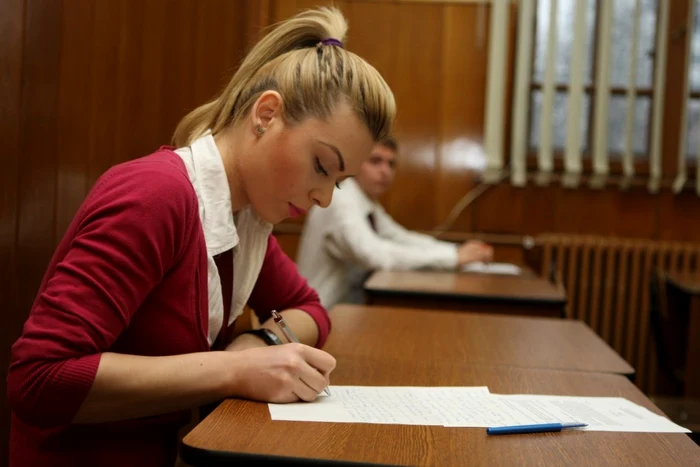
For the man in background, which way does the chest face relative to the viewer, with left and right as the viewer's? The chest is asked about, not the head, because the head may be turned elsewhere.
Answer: facing to the right of the viewer

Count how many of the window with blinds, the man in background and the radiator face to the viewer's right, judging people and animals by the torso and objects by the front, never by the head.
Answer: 1

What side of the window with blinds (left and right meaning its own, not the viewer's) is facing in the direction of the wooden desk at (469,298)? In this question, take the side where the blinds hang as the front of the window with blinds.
front

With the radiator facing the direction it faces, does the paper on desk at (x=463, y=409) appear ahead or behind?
ahead

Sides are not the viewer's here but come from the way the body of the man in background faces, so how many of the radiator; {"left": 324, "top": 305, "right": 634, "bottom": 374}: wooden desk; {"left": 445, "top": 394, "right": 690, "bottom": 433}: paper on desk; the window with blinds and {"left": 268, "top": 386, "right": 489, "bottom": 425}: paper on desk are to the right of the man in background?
3

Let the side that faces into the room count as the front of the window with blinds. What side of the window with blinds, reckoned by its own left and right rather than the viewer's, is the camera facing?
front

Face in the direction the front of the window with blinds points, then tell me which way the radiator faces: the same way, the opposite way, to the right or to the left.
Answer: the same way

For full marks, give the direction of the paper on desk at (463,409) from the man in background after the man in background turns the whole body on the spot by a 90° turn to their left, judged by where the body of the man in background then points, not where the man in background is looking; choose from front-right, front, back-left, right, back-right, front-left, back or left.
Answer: back

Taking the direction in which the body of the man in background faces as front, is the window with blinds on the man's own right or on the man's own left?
on the man's own left

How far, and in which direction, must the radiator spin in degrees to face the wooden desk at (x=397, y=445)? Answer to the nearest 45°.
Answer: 0° — it already faces it

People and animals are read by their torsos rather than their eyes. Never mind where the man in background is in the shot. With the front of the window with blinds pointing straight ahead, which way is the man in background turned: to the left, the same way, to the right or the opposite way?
to the left

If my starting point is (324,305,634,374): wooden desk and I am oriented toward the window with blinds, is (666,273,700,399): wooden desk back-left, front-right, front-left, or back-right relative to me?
front-right
